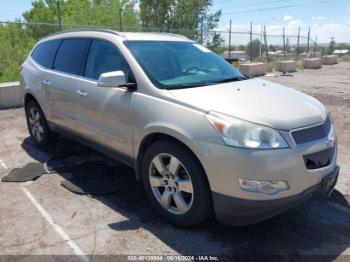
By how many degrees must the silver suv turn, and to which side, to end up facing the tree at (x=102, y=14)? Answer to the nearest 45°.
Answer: approximately 135° to its left

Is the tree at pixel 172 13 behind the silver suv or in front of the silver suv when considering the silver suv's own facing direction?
behind

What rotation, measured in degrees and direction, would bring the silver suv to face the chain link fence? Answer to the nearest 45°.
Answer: approximately 135° to its left

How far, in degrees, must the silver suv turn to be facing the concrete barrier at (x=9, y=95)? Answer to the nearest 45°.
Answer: approximately 180°

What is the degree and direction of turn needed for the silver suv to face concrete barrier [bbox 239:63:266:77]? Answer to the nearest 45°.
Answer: approximately 135° to its left

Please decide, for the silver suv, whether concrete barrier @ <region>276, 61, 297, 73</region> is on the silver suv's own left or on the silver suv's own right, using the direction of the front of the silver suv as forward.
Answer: on the silver suv's own left

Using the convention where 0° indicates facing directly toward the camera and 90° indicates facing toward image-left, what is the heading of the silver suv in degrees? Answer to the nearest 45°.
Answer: approximately 315°
